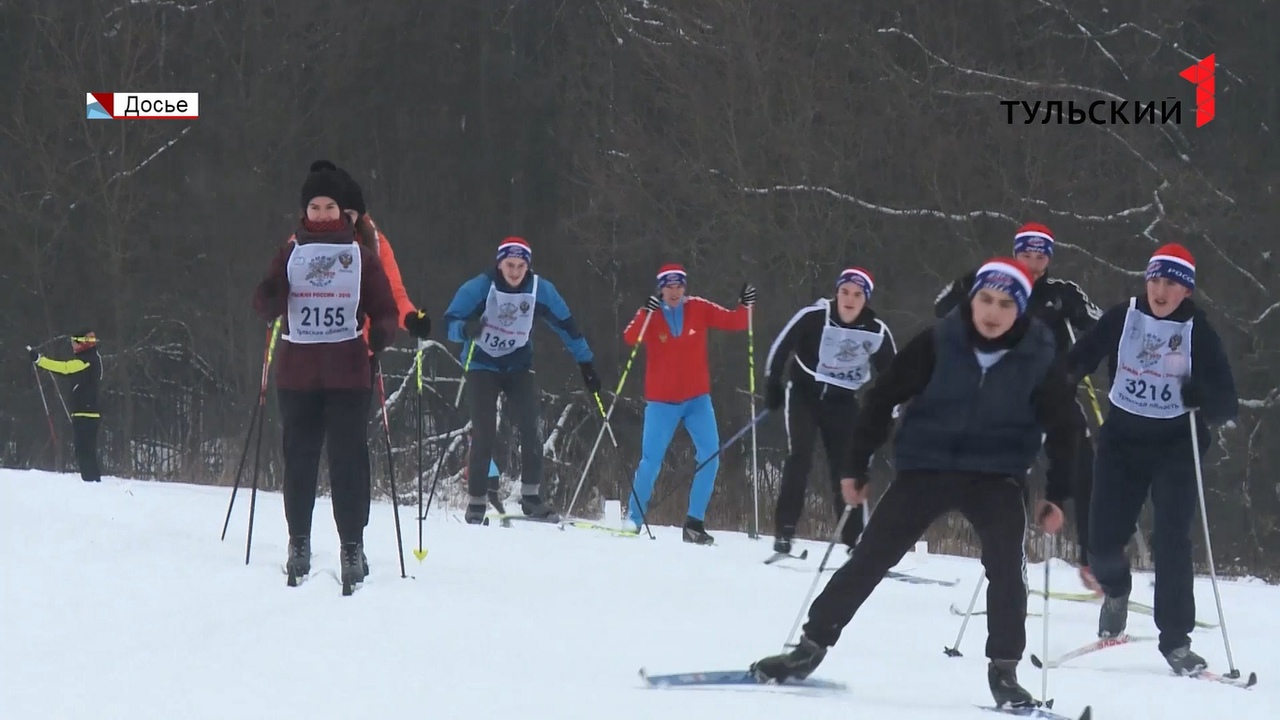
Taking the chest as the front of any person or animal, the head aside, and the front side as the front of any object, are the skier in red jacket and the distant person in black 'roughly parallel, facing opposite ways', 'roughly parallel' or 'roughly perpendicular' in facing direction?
roughly perpendicular

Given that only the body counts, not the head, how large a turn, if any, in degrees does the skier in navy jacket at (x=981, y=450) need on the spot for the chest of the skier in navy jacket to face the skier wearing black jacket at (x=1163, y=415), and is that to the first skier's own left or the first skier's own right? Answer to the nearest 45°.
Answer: approximately 135° to the first skier's own left

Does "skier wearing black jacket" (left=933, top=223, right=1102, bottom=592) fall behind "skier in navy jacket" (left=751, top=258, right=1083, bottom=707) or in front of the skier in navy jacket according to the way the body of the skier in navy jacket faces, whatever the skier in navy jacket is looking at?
behind

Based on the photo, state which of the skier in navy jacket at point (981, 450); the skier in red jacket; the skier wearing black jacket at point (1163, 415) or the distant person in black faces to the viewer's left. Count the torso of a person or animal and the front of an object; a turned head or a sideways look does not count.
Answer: the distant person in black

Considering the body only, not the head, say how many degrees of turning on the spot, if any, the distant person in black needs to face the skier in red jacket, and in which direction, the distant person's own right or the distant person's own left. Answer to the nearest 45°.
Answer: approximately 135° to the distant person's own left

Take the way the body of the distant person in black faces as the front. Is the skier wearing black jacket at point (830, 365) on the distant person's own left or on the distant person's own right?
on the distant person's own left

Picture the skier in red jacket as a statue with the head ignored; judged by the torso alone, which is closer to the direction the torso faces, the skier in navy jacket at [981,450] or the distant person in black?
the skier in navy jacket

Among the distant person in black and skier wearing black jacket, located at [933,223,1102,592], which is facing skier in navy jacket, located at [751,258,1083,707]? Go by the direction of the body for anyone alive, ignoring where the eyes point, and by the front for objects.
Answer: the skier wearing black jacket
